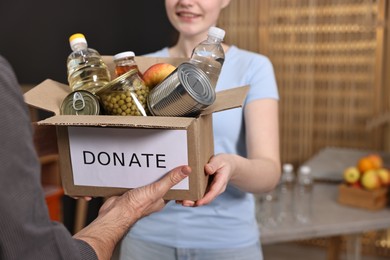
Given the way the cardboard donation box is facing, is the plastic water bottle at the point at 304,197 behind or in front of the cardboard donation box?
behind

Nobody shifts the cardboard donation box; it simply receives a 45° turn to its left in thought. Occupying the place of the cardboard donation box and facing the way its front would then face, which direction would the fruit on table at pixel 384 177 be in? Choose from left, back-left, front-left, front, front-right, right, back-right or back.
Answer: left

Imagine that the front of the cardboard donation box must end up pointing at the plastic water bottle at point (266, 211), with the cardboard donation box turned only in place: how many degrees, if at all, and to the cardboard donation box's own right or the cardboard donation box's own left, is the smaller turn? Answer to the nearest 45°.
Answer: approximately 135° to the cardboard donation box's own left

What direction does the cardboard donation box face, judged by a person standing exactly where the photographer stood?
facing the viewer

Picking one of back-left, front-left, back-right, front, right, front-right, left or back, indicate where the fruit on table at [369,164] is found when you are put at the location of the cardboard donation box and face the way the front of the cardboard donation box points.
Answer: back-left

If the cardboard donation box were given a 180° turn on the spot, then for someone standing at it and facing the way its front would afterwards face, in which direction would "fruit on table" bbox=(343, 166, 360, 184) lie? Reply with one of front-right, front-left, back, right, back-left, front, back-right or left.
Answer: front-right

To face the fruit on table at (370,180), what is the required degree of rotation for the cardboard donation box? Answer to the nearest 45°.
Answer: approximately 135° to its left

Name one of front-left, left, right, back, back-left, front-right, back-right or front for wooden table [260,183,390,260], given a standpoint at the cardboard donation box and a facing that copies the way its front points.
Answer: back-left
